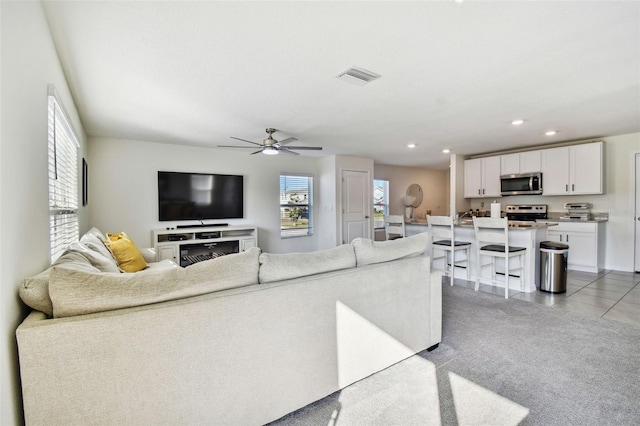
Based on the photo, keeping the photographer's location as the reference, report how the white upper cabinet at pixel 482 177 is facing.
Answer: facing the viewer and to the left of the viewer

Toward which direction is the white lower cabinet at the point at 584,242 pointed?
toward the camera

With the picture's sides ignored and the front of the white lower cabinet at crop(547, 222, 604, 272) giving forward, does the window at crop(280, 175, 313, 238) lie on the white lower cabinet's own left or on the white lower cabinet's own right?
on the white lower cabinet's own right

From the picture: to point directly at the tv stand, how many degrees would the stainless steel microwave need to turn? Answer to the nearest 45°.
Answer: approximately 45° to its right

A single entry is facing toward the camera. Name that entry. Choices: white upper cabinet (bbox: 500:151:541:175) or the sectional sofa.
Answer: the white upper cabinet

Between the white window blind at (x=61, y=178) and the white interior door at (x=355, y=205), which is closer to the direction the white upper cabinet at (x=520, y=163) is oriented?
the white window blind

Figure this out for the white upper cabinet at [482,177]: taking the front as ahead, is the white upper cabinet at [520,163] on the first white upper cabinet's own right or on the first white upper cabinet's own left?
on the first white upper cabinet's own left

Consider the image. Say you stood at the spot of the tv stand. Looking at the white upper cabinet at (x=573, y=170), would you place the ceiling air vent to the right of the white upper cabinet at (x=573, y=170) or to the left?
right

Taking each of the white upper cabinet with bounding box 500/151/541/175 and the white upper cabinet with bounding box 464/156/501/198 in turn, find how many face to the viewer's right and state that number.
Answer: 0

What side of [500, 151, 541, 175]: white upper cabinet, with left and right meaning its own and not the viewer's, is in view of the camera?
front

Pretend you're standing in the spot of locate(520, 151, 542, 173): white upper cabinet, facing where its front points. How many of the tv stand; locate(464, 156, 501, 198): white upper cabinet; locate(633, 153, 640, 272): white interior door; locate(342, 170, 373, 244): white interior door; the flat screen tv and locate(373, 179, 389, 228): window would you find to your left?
1

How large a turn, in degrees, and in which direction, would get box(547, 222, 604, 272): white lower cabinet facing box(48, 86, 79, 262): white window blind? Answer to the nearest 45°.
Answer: approximately 45° to its right

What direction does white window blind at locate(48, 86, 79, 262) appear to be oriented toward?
to the viewer's right

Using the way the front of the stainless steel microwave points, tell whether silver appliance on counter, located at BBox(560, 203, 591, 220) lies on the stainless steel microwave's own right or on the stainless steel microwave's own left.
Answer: on the stainless steel microwave's own left
